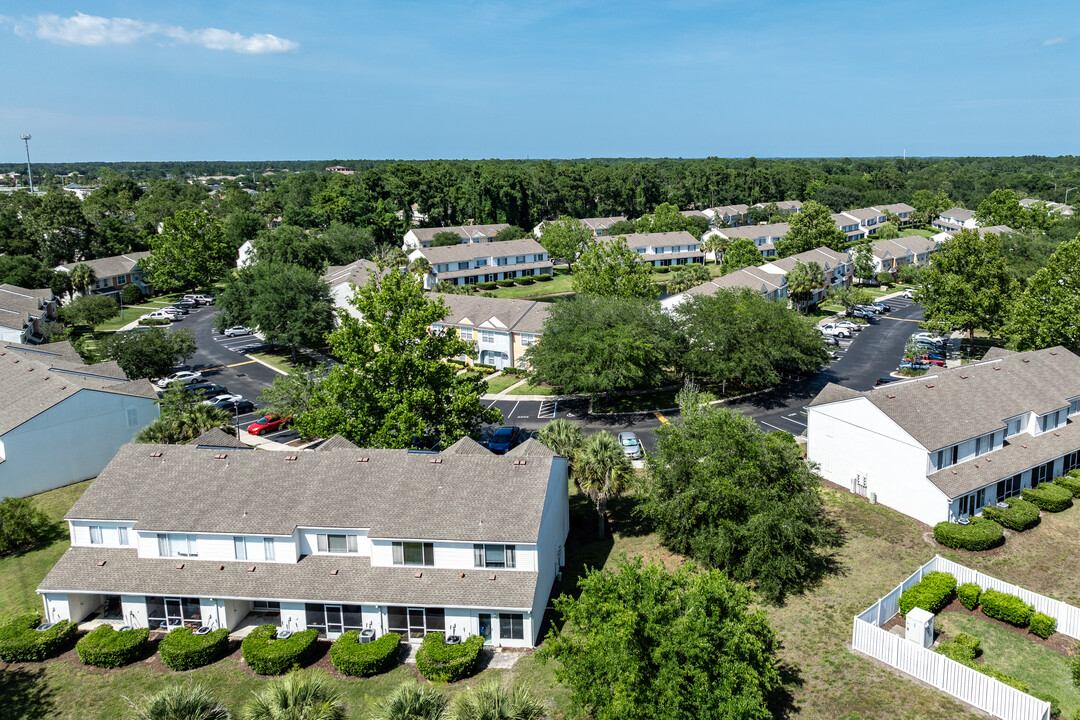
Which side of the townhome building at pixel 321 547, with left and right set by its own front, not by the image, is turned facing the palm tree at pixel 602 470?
right

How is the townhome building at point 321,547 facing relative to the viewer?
away from the camera

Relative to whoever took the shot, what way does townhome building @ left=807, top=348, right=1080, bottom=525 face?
facing away from the viewer and to the left of the viewer

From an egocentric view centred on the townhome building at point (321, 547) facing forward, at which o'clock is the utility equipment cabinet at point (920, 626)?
The utility equipment cabinet is roughly at 4 o'clock from the townhome building.

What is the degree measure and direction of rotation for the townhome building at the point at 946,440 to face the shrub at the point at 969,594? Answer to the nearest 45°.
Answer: approximately 135° to its left

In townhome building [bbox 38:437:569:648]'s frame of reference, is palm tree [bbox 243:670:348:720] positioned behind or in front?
behind

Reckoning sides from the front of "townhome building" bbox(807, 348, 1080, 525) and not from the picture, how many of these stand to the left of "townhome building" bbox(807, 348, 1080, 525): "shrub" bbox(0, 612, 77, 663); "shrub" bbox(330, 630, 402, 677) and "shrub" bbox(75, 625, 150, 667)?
3

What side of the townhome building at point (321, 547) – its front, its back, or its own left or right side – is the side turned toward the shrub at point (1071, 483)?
right

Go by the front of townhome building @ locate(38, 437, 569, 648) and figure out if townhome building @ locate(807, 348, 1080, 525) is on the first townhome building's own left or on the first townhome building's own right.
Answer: on the first townhome building's own right

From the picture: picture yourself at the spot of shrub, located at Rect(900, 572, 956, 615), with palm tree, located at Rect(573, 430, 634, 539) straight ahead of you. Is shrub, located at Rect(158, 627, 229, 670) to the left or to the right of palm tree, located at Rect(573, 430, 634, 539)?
left

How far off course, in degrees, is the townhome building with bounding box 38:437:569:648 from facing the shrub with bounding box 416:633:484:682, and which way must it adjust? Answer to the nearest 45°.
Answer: approximately 135° to its right
